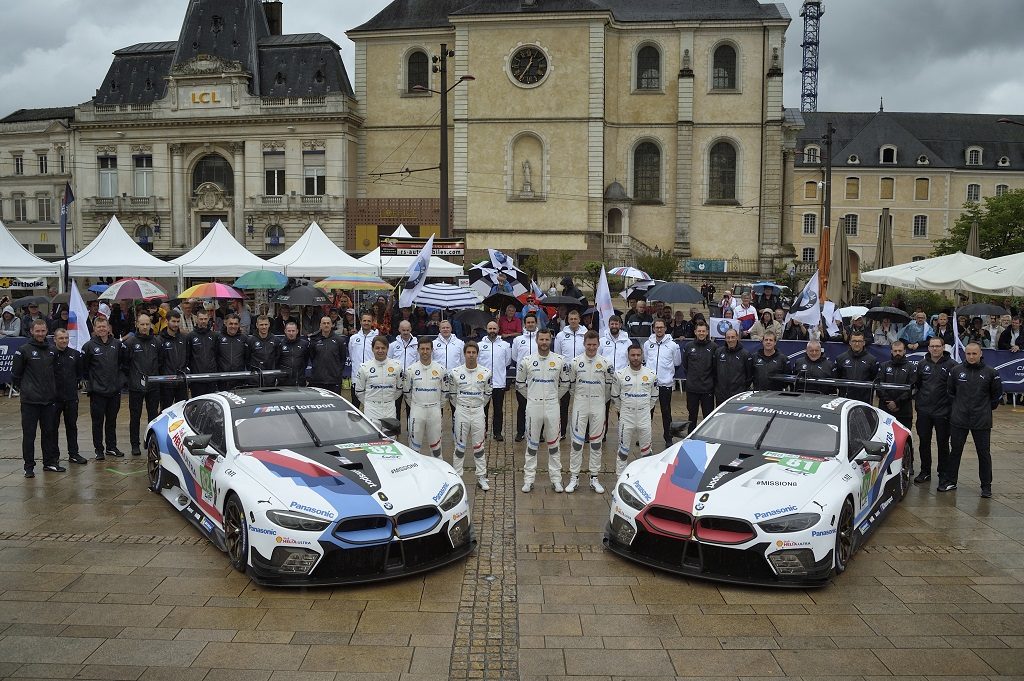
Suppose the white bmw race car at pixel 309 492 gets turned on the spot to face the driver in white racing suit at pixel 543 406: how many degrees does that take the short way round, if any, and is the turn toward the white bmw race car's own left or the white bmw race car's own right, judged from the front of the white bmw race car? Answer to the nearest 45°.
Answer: approximately 90° to the white bmw race car's own left

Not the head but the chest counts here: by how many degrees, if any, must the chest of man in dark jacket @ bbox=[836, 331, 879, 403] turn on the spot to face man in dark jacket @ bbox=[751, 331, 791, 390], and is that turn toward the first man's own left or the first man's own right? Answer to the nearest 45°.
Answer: approximately 90° to the first man's own right

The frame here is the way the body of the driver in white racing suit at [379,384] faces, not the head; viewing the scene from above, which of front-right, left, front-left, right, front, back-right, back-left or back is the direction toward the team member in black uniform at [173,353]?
back-right
